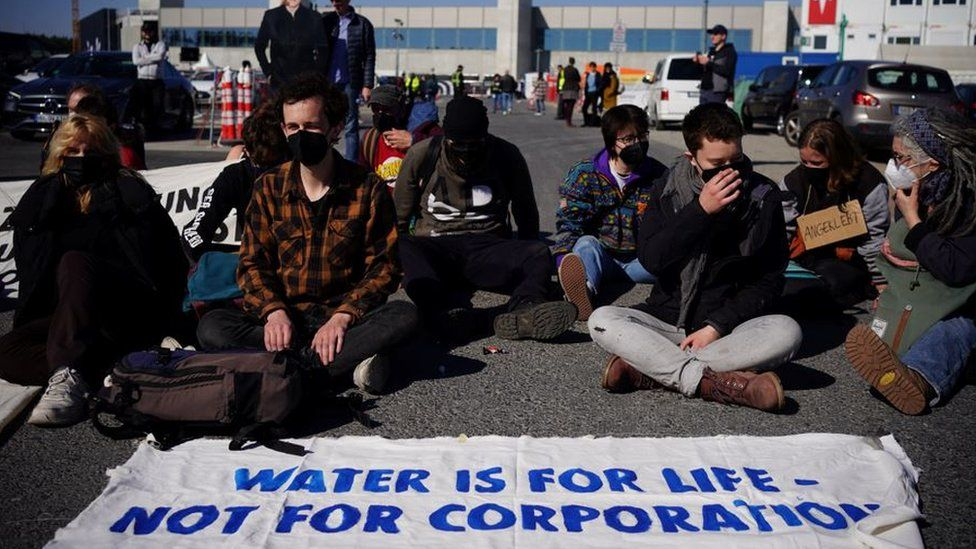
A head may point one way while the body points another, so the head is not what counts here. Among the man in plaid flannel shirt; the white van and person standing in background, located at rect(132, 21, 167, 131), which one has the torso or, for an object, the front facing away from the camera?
the white van

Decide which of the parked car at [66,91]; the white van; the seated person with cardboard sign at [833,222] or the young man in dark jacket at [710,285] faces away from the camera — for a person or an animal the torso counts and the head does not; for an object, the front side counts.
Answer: the white van

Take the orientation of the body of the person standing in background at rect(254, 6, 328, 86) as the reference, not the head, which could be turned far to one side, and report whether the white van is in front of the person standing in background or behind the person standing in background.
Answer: behind

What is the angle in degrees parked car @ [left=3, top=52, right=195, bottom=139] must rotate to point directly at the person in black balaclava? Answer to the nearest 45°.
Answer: approximately 45° to its left

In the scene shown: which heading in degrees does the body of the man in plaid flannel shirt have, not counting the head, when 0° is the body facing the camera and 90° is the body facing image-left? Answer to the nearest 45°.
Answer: approximately 0°

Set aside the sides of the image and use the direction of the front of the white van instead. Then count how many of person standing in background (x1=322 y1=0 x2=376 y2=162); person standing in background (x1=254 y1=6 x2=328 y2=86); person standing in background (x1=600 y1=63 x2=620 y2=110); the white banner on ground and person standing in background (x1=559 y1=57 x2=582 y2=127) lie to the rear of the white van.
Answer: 3

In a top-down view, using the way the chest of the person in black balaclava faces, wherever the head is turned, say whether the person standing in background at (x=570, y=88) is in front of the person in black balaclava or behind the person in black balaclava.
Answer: behind

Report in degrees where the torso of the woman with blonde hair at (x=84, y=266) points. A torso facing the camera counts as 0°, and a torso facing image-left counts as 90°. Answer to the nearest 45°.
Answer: approximately 0°

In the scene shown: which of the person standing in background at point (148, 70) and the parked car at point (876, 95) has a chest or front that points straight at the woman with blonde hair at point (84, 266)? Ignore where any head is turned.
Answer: the person standing in background

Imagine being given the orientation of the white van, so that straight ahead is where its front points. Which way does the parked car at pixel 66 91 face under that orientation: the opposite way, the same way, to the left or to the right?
the opposite way
